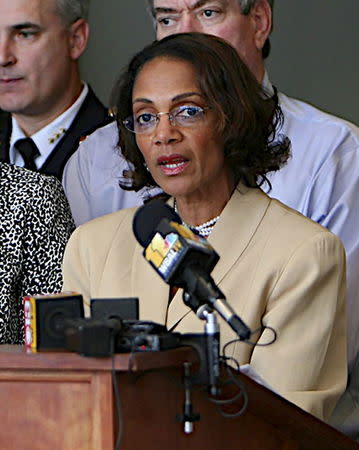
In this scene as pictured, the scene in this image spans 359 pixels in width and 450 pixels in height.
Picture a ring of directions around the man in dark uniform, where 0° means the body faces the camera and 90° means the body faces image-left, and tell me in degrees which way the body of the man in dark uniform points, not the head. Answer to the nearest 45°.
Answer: approximately 45°

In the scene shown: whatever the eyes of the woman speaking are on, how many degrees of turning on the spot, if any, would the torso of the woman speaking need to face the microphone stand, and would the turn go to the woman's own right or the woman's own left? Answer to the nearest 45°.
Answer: approximately 45° to the woman's own left

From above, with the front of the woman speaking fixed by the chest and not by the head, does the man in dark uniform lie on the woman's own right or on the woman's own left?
on the woman's own right

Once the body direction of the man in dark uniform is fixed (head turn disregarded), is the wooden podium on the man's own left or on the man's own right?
on the man's own left
